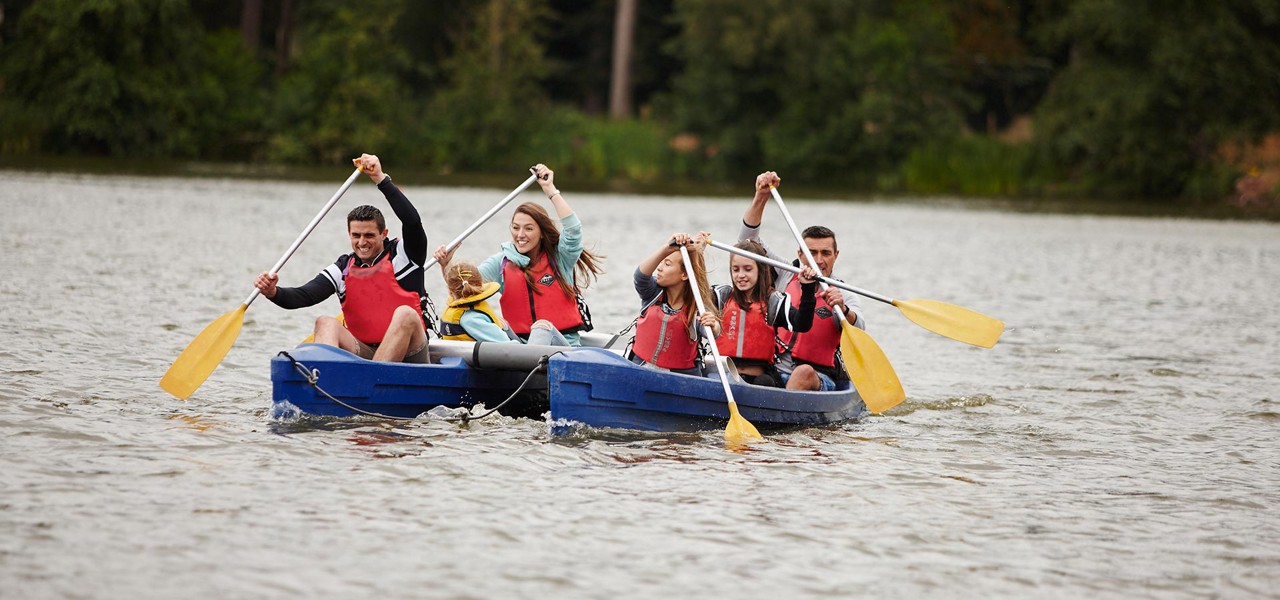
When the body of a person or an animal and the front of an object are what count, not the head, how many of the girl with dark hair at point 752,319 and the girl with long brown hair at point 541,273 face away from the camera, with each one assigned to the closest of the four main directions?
0

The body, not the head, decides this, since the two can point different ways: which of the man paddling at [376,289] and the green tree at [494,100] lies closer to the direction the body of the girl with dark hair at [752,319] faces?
the man paddling

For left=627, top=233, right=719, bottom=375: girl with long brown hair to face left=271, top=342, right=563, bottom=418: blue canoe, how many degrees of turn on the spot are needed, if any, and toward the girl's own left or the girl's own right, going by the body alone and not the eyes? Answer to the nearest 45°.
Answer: approximately 45° to the girl's own right

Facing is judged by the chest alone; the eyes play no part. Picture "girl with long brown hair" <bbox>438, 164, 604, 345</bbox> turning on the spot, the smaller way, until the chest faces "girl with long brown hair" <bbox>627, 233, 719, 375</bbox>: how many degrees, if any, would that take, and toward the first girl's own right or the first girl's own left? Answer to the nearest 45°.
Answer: approximately 90° to the first girl's own left

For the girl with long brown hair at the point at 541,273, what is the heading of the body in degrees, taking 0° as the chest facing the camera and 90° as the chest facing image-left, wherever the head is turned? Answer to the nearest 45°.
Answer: approximately 45°

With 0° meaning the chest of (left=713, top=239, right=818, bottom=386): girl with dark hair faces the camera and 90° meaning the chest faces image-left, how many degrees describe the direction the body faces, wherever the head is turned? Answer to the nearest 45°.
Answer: approximately 45°

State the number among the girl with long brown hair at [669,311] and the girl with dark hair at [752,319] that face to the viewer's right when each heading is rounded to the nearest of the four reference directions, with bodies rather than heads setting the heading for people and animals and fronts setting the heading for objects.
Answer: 0

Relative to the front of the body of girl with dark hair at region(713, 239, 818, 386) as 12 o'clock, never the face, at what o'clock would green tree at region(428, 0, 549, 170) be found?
The green tree is roughly at 4 o'clock from the girl with dark hair.

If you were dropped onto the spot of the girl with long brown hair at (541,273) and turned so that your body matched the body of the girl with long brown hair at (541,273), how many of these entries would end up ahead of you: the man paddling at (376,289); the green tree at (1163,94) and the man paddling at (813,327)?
1

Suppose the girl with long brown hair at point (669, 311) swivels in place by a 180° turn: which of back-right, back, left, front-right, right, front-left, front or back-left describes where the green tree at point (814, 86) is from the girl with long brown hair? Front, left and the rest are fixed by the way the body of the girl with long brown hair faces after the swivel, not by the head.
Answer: front-left

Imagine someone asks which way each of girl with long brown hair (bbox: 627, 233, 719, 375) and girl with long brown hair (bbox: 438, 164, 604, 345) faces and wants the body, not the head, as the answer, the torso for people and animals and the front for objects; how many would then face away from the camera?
0

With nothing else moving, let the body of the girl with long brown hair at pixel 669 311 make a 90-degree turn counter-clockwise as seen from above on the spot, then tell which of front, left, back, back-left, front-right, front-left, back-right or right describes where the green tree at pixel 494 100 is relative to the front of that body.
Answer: back-left
